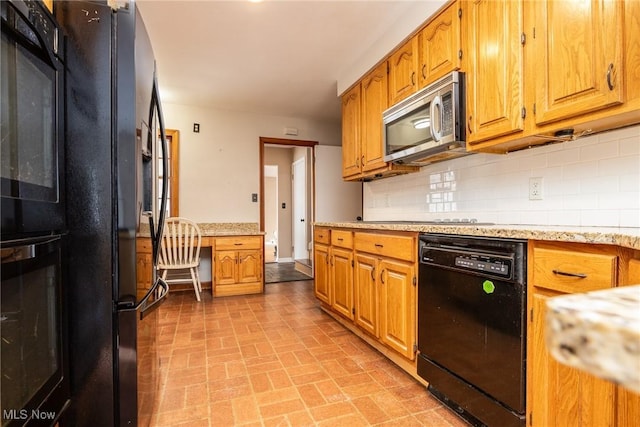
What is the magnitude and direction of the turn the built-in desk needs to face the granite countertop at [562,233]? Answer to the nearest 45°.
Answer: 0° — it already faces it

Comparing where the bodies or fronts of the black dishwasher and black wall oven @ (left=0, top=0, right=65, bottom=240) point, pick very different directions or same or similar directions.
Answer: very different directions

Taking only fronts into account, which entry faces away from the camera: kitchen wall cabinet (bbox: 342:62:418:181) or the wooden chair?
the wooden chair

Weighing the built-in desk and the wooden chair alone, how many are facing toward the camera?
1

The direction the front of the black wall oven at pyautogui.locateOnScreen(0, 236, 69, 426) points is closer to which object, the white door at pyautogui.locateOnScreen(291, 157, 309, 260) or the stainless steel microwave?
the stainless steel microwave

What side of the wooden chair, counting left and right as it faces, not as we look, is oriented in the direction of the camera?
back

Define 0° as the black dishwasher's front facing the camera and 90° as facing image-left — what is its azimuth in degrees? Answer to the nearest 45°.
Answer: approximately 45°

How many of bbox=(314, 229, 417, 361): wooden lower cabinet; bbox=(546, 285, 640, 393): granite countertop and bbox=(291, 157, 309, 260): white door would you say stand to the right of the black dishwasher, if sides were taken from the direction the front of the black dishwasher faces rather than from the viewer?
2

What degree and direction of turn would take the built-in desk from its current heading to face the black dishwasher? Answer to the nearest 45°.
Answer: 0° — it already faces it

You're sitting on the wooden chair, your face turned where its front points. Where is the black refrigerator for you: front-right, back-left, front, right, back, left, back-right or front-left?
back

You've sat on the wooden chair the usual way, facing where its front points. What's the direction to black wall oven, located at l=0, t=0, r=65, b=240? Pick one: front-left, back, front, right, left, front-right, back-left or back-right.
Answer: back

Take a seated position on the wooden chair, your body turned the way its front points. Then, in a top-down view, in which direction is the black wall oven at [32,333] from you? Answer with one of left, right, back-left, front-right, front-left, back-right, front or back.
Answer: back

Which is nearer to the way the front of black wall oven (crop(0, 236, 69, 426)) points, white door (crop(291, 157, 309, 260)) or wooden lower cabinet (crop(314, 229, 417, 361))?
the wooden lower cabinet

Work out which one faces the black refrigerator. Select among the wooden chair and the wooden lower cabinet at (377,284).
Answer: the wooden lower cabinet
